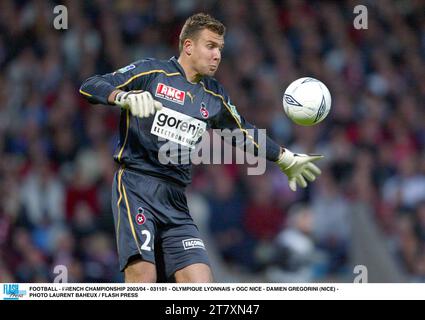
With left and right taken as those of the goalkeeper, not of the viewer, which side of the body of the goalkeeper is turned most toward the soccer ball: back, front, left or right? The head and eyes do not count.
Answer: left

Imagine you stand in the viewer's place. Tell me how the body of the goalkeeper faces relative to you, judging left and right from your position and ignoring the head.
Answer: facing the viewer and to the right of the viewer
